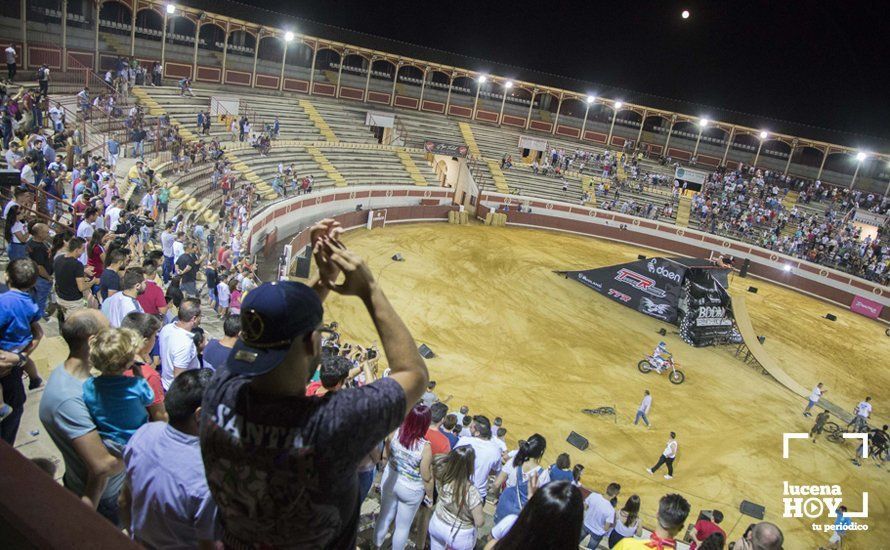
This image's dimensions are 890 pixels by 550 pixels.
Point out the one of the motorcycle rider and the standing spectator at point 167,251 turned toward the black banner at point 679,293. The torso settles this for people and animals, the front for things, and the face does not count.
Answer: the standing spectator

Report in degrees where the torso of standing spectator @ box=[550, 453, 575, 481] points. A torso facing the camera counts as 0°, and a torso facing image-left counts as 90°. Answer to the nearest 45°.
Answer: approximately 225°

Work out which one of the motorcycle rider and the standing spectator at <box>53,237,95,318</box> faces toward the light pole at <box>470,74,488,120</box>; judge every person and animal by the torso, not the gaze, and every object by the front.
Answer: the standing spectator

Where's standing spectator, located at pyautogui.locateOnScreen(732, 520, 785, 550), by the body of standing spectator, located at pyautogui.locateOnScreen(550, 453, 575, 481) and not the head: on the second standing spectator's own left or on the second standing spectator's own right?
on the second standing spectator's own right

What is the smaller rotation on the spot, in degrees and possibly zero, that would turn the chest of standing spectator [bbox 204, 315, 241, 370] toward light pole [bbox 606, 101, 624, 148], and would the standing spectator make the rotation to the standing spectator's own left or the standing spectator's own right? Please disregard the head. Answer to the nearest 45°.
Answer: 0° — they already face it

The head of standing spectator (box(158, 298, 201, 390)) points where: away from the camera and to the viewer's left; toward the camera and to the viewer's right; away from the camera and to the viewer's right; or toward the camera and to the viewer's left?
away from the camera and to the viewer's right

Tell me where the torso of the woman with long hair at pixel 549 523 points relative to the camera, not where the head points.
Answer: away from the camera

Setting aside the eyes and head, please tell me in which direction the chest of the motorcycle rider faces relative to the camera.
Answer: to the viewer's right

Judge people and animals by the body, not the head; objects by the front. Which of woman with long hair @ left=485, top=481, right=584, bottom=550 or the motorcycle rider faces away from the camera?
the woman with long hair

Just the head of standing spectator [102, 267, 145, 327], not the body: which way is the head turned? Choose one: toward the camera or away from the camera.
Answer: away from the camera

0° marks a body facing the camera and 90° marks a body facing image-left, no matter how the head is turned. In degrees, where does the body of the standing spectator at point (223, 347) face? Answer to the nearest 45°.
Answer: approximately 225°

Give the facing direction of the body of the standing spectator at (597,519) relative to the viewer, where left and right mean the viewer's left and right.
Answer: facing away from the viewer and to the right of the viewer

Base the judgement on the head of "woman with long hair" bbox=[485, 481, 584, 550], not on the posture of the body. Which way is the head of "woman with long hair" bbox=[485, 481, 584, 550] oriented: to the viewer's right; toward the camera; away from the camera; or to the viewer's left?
away from the camera

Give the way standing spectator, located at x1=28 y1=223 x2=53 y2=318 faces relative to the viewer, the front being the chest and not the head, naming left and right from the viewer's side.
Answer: facing to the right of the viewer

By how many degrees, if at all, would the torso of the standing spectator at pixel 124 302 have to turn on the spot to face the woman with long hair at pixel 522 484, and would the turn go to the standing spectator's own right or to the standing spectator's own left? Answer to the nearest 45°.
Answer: approximately 90° to the standing spectator's own right

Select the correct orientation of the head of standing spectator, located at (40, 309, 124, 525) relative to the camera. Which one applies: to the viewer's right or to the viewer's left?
to the viewer's right
